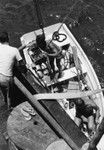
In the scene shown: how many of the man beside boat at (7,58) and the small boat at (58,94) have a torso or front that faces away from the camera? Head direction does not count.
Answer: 1

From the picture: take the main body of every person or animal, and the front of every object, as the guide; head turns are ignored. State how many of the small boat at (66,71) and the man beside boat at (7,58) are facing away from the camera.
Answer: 1
